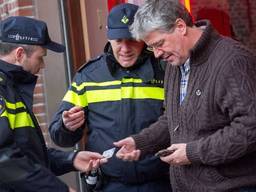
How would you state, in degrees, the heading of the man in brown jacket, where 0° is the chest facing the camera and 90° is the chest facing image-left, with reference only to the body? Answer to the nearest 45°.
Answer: approximately 45°

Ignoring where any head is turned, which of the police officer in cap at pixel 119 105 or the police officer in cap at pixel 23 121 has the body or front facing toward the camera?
the police officer in cap at pixel 119 105

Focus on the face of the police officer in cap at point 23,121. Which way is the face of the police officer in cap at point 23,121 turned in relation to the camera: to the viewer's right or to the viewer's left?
to the viewer's right

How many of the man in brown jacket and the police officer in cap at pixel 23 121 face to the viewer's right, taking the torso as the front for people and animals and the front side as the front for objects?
1

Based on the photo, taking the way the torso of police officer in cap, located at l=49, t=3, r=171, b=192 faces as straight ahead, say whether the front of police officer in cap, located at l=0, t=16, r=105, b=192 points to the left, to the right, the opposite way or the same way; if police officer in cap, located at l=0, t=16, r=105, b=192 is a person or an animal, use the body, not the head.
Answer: to the left

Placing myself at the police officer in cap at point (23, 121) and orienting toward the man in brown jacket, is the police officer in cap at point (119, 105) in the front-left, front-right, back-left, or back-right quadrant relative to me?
front-left

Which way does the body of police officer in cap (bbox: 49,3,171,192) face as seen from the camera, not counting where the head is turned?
toward the camera

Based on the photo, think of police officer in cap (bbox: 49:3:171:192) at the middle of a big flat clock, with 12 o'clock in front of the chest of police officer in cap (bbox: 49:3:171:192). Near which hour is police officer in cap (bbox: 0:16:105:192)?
police officer in cap (bbox: 0:16:105:192) is roughly at 2 o'clock from police officer in cap (bbox: 49:3:171:192).

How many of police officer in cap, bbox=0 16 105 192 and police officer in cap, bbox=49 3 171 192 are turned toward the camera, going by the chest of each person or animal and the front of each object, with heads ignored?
1

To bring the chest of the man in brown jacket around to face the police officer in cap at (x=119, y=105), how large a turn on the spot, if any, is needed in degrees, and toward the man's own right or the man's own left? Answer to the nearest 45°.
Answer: approximately 90° to the man's own right

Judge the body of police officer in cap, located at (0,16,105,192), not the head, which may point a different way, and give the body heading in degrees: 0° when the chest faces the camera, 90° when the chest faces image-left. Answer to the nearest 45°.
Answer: approximately 270°

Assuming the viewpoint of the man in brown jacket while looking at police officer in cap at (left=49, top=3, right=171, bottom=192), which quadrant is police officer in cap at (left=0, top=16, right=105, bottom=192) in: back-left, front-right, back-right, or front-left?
front-left

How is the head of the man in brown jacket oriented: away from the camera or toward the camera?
toward the camera
